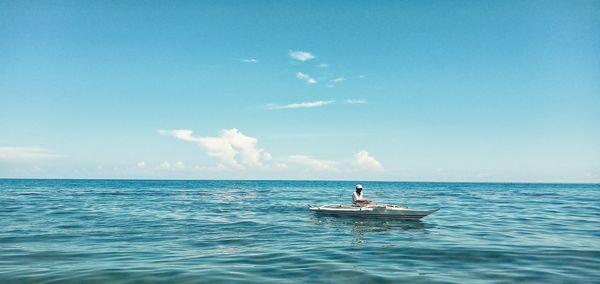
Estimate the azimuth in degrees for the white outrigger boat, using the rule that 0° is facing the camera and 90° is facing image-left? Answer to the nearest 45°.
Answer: approximately 270°
